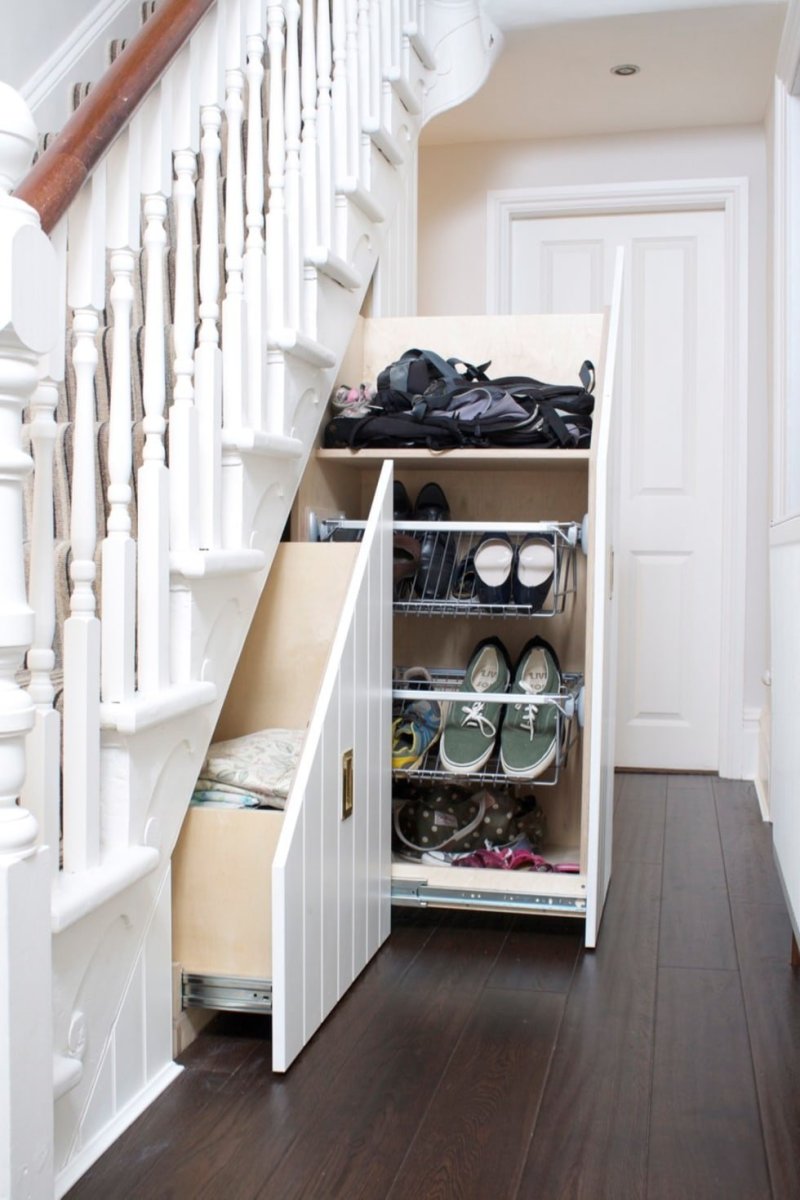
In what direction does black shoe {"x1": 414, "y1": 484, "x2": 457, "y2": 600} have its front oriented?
toward the camera

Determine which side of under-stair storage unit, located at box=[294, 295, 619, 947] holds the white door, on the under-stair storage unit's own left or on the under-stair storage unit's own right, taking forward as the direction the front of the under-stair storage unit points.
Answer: on the under-stair storage unit's own left

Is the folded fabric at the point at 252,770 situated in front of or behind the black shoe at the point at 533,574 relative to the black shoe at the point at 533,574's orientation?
in front

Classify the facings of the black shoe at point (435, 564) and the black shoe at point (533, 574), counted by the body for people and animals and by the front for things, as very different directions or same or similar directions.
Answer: same or similar directions

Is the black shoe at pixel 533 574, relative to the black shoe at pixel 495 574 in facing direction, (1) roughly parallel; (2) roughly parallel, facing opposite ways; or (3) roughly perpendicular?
roughly parallel

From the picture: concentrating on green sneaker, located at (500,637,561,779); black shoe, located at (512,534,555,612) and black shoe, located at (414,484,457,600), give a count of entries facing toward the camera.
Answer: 3

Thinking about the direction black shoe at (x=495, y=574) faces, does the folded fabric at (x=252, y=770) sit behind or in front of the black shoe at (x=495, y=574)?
in front

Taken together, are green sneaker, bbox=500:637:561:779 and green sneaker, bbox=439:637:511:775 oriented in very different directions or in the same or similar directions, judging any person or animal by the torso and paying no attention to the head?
same or similar directions

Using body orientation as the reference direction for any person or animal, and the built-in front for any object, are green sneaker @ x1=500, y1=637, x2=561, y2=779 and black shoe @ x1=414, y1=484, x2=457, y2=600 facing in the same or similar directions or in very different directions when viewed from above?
same or similar directions

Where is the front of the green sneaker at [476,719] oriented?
toward the camera

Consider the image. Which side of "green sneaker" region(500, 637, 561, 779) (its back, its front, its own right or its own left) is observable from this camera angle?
front

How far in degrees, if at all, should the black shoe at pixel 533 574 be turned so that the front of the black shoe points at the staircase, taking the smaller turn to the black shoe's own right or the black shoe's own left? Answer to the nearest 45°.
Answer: approximately 45° to the black shoe's own right
